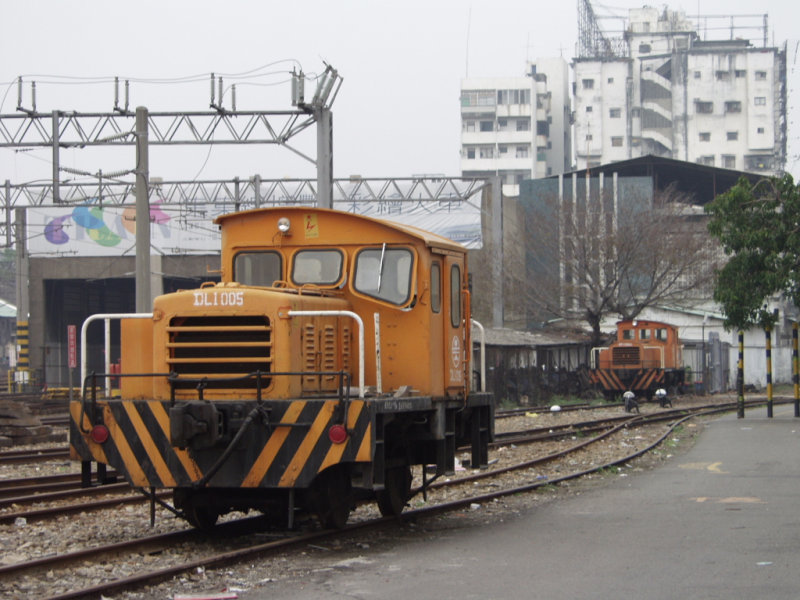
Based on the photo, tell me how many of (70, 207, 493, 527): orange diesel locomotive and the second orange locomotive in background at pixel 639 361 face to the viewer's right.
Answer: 0

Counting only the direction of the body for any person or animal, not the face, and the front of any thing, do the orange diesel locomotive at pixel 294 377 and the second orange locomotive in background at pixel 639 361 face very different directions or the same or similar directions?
same or similar directions

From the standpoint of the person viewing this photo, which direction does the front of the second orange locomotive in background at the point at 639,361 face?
facing the viewer and to the left of the viewer

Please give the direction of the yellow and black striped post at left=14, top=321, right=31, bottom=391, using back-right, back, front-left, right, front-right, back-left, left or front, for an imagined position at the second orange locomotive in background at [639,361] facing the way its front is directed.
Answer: front-right

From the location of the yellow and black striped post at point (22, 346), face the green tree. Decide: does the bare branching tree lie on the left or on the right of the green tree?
left

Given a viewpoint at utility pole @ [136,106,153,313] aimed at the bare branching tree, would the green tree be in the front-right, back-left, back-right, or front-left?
front-right

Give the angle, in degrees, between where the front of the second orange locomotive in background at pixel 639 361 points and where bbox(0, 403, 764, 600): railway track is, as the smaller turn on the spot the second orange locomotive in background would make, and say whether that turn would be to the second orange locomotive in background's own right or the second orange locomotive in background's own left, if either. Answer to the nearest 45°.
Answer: approximately 45° to the second orange locomotive in background's own left

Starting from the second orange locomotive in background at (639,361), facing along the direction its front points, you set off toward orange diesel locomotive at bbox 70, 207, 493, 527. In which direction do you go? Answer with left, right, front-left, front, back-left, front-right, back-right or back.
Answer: front-left

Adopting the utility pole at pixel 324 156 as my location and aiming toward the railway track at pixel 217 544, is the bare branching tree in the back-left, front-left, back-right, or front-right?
back-left
